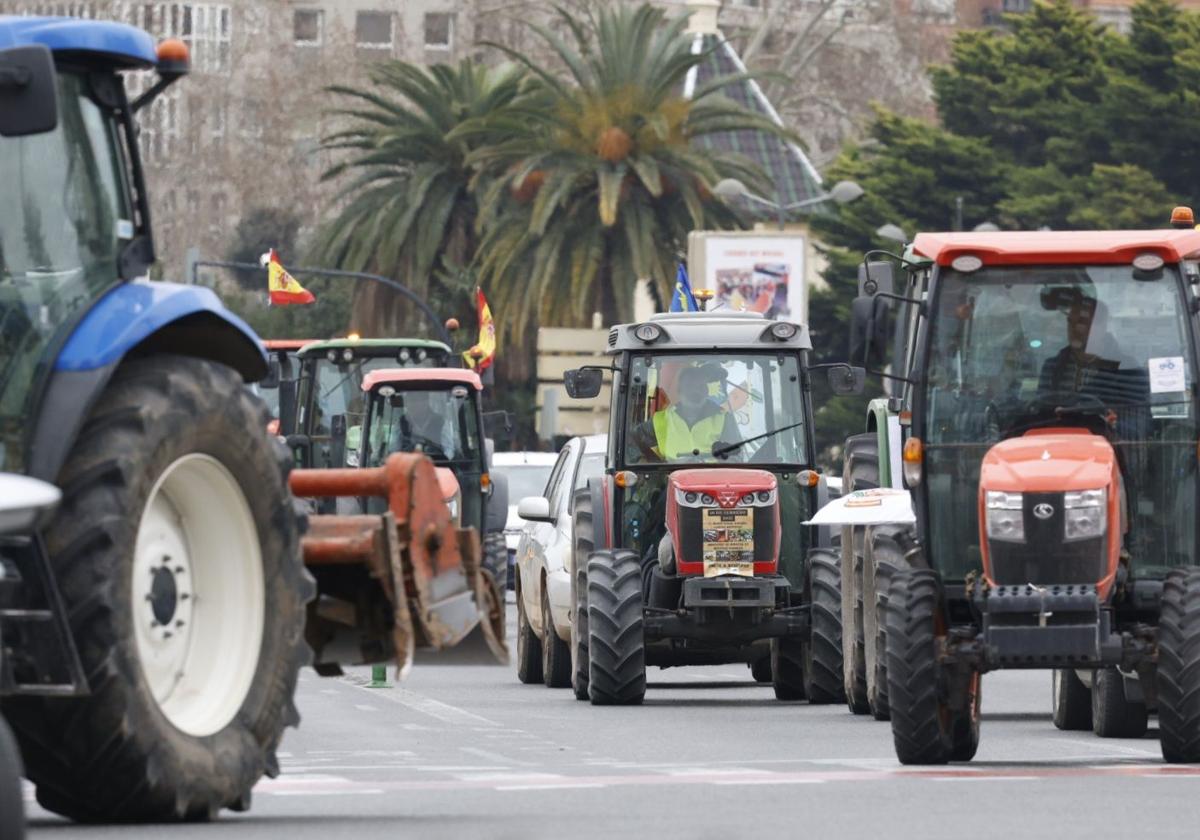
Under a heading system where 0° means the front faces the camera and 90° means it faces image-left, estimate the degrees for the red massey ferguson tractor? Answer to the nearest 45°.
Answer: approximately 0°

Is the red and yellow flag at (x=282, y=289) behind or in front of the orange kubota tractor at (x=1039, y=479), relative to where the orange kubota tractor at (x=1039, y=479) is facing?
behind

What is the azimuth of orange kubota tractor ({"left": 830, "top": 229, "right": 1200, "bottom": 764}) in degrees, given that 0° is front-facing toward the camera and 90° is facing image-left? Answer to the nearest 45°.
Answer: approximately 0°

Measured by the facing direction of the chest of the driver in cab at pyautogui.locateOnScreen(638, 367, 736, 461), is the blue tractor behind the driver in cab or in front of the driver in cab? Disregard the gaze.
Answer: in front

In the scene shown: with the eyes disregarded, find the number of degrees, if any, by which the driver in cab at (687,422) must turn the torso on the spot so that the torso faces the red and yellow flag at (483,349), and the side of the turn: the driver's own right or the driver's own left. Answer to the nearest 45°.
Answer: approximately 180°

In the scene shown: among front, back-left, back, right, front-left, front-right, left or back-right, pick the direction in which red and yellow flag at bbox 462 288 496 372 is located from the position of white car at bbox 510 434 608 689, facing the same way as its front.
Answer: back

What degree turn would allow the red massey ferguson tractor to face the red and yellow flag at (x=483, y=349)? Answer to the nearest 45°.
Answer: approximately 180°
